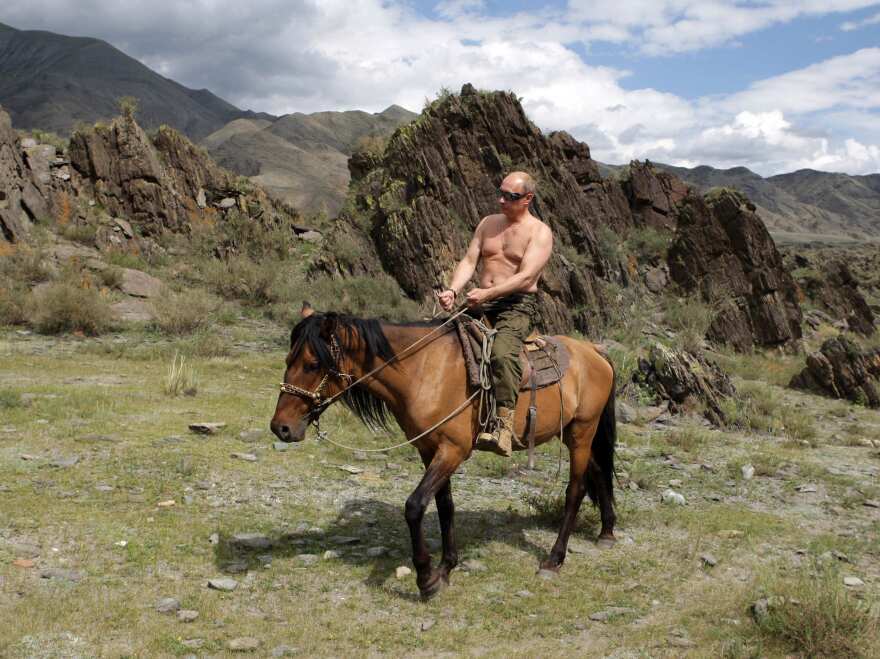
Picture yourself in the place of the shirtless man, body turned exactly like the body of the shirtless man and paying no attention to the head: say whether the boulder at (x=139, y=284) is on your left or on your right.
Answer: on your right

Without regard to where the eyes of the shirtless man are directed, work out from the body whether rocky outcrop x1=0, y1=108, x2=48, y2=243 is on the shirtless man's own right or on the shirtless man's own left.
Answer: on the shirtless man's own right

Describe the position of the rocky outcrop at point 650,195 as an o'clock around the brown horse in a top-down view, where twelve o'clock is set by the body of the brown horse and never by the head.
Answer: The rocky outcrop is roughly at 5 o'clock from the brown horse.

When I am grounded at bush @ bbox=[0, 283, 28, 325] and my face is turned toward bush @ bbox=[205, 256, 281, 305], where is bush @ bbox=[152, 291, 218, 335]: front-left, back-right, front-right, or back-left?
front-right

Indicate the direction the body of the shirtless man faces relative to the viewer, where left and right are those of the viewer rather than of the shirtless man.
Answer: facing the viewer and to the left of the viewer

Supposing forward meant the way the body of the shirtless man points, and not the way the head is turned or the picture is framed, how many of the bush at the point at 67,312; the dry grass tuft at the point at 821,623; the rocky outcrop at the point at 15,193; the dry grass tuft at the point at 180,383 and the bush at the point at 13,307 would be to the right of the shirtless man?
4

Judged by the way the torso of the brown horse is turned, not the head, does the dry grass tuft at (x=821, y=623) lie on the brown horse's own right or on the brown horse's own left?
on the brown horse's own left

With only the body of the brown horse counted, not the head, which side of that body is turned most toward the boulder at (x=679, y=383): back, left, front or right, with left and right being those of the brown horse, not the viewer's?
back

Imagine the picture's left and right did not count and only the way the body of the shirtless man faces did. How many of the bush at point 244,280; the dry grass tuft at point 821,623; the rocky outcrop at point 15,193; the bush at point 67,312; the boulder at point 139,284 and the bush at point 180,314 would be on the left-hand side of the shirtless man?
1

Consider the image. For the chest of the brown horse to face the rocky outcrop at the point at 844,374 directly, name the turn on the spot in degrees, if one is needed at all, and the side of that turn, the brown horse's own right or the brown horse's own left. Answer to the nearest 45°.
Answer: approximately 180°

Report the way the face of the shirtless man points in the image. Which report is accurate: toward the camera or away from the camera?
toward the camera

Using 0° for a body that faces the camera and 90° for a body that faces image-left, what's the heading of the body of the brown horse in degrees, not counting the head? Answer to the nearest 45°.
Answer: approximately 45°

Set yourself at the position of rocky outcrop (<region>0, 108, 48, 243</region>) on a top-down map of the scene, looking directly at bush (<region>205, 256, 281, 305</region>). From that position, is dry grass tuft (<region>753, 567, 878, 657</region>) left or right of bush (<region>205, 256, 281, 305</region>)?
right
